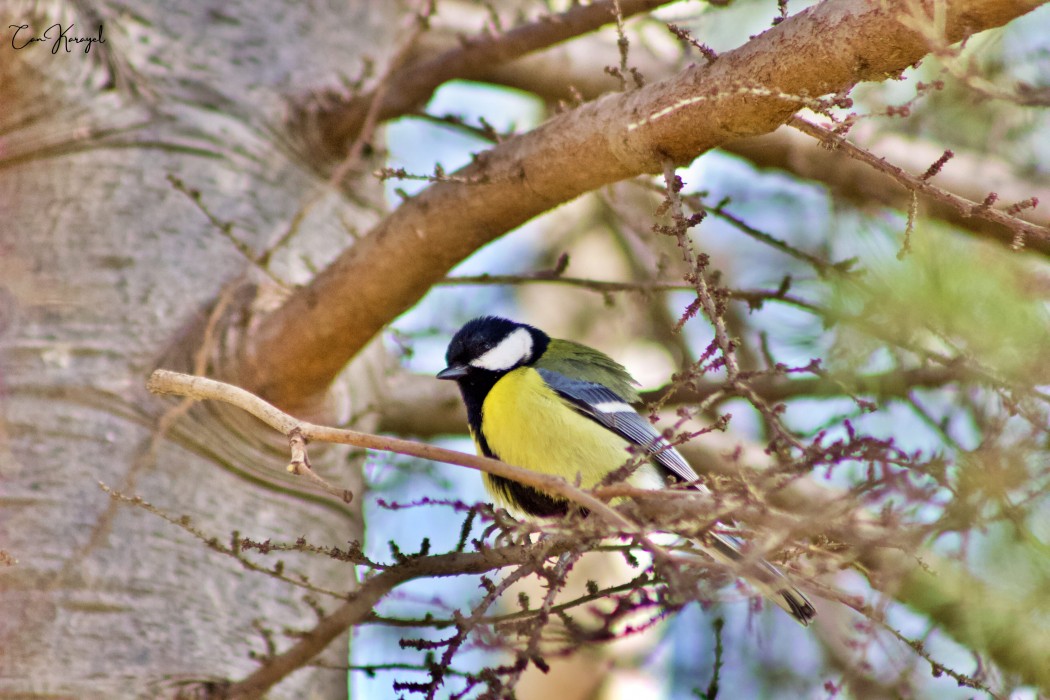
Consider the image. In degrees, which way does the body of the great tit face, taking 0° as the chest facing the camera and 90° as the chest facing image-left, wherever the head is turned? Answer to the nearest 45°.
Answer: approximately 90°
